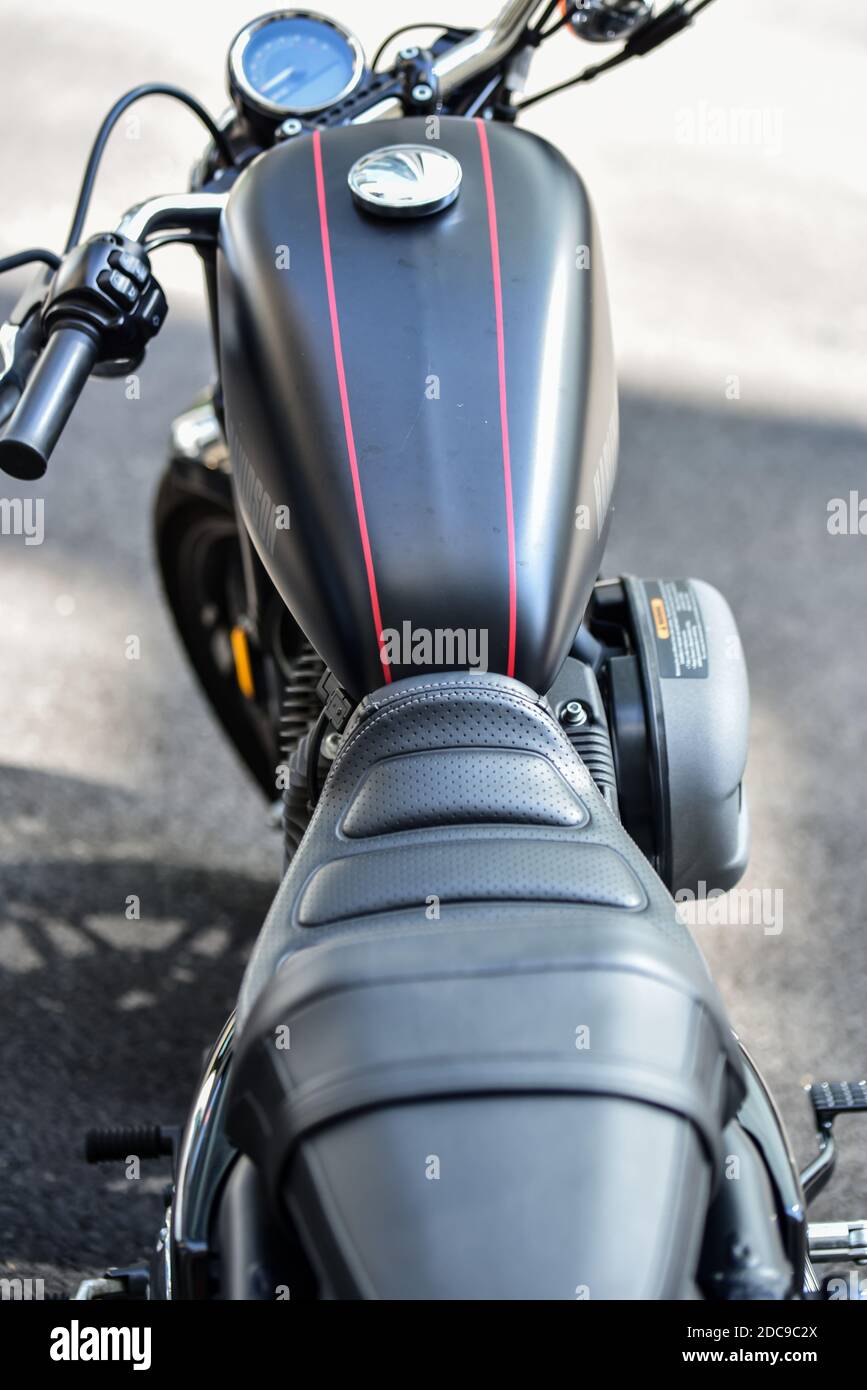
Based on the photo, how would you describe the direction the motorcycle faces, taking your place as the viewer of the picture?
facing away from the viewer
